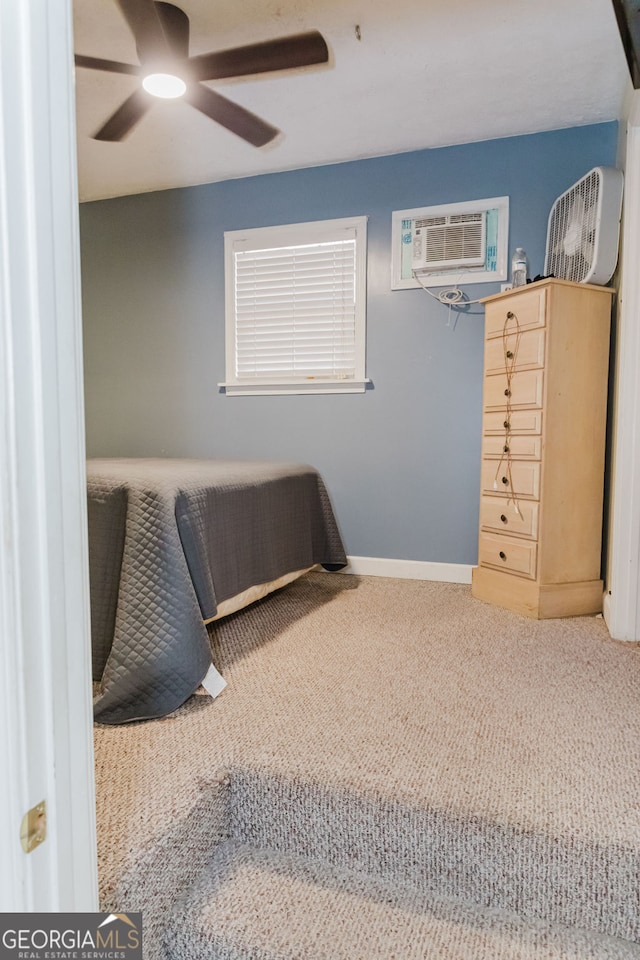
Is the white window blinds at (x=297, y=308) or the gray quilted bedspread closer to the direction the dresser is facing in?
the gray quilted bedspread

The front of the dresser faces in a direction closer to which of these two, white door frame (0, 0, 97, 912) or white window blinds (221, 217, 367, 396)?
the white door frame

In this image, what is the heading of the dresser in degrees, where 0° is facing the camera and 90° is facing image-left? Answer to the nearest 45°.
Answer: approximately 45°

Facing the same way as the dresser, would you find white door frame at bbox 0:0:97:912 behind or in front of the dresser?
in front

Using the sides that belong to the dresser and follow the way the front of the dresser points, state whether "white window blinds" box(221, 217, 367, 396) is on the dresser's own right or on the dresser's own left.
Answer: on the dresser's own right

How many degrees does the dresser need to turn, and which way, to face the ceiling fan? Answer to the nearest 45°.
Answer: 0° — it already faces it

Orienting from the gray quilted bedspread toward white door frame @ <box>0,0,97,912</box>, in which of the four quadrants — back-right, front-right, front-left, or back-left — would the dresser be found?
back-left

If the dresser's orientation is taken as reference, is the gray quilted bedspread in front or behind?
in front
